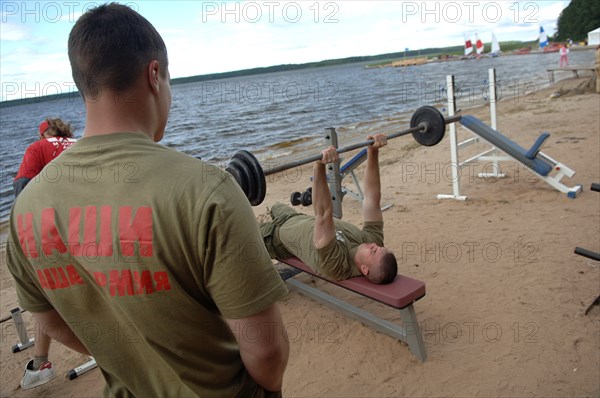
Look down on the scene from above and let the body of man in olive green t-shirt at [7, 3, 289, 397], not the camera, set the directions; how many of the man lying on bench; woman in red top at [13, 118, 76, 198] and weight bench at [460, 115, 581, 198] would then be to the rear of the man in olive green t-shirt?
0

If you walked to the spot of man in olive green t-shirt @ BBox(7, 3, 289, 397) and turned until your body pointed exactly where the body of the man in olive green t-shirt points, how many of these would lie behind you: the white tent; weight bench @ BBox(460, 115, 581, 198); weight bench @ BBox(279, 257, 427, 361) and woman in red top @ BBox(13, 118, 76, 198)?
0

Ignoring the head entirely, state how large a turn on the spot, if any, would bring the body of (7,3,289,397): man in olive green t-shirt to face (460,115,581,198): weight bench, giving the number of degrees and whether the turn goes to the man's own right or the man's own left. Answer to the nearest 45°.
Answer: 0° — they already face it

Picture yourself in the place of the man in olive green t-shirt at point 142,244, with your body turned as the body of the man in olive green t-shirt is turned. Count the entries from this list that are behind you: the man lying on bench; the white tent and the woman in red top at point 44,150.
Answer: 0

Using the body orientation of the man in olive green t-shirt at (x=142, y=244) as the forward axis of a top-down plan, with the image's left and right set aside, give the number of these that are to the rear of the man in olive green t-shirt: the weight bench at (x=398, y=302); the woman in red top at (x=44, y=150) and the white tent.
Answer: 0

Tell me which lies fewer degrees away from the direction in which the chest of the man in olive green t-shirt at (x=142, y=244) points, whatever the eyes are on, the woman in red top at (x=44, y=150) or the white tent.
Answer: the white tent

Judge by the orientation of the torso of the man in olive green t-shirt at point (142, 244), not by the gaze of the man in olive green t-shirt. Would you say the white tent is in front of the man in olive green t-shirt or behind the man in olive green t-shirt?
in front

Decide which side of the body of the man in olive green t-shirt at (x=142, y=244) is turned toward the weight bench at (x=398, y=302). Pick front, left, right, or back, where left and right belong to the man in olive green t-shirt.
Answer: front

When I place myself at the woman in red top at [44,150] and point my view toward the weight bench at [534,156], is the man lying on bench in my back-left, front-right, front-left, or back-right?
front-right

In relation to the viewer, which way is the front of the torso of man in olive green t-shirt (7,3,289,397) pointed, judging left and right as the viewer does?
facing away from the viewer and to the right of the viewer

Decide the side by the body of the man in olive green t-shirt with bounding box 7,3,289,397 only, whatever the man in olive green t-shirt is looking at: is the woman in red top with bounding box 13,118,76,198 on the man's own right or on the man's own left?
on the man's own left

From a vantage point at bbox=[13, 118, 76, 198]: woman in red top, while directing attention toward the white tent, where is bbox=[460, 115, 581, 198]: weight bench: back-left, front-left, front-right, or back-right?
front-right

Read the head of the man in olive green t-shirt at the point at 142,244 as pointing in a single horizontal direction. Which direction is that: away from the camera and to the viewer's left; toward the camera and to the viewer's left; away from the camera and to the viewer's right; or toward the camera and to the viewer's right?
away from the camera and to the viewer's right

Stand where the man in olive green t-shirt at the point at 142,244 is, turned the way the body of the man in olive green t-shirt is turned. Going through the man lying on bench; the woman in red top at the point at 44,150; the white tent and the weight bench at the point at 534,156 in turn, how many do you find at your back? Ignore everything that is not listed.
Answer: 0
